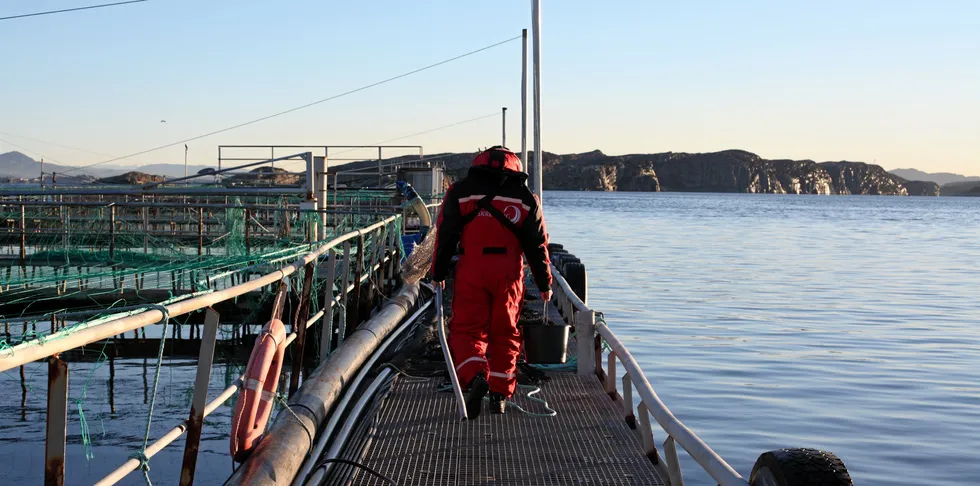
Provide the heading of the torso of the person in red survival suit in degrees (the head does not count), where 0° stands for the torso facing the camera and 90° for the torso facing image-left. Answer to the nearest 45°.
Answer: approximately 180°

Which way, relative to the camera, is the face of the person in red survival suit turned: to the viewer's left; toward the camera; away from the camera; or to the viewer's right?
away from the camera

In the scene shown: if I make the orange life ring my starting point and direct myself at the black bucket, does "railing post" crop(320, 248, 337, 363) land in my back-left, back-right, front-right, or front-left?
front-left

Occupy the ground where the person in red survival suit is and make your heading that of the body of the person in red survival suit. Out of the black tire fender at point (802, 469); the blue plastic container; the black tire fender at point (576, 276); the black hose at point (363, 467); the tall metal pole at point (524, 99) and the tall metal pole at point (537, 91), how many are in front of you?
4

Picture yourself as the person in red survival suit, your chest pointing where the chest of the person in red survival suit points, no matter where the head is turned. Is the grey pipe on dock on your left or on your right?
on your left

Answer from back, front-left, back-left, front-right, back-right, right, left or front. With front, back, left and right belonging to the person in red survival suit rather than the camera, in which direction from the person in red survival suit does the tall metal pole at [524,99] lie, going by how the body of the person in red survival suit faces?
front

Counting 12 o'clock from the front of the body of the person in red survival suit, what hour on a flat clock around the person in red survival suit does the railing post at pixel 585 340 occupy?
The railing post is roughly at 1 o'clock from the person in red survival suit.

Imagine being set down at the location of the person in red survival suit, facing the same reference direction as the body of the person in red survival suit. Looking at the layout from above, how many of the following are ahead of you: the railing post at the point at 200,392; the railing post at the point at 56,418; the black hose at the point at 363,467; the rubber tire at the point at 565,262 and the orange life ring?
1

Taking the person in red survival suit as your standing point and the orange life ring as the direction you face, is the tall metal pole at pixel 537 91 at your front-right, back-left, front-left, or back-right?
back-right

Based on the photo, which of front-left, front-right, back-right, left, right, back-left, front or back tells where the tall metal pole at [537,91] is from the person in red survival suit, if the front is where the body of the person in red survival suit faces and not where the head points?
front

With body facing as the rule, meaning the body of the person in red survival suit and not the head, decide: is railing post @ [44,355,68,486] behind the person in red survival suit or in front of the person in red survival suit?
behind

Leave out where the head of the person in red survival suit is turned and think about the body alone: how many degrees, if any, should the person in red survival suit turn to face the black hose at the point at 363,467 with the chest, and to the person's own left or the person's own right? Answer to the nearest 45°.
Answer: approximately 180°

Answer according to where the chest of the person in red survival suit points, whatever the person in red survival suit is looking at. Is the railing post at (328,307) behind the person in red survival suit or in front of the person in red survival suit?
in front

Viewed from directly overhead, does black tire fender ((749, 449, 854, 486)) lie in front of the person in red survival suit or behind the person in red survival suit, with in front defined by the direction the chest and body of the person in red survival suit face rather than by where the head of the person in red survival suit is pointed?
behind

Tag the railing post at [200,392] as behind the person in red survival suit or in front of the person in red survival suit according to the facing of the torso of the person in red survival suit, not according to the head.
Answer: behind

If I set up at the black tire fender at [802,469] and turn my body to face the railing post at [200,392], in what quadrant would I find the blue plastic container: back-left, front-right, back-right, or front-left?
front-right
